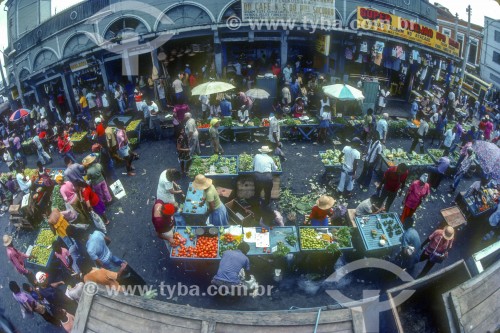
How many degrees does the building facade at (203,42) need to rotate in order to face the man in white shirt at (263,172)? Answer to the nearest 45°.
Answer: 0° — it already faces them

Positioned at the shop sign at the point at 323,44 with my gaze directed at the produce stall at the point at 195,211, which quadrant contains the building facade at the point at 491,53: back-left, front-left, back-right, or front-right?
back-left

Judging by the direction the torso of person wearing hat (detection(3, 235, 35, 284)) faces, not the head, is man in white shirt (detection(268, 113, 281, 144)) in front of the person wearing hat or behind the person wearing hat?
in front

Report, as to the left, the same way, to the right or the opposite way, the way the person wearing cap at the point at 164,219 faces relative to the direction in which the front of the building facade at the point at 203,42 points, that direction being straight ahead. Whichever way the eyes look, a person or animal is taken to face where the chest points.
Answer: to the left

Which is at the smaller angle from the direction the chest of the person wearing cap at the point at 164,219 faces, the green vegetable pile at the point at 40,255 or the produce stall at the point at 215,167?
the produce stall
